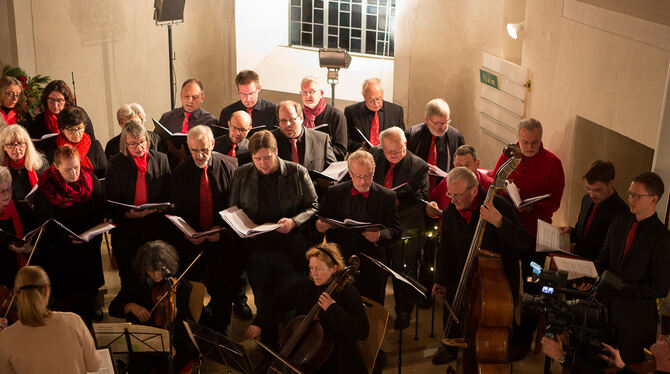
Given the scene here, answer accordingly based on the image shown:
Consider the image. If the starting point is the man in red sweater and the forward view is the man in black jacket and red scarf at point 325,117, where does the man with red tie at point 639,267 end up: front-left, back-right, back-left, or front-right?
back-left

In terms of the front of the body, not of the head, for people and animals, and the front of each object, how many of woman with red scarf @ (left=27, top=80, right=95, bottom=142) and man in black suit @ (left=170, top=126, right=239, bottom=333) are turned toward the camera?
2

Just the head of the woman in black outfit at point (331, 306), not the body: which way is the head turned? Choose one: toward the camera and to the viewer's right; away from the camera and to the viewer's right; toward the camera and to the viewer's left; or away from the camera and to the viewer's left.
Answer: toward the camera and to the viewer's left

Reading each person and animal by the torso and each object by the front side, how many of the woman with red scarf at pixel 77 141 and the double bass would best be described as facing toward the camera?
1

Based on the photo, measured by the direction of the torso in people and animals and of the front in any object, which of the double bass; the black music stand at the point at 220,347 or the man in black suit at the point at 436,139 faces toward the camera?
the man in black suit

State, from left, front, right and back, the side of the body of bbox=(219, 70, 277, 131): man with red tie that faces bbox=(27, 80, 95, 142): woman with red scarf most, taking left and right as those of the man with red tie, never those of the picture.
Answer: right

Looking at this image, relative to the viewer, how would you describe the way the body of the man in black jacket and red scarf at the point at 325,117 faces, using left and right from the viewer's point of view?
facing the viewer and to the left of the viewer

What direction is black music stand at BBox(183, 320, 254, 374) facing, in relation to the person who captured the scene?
facing away from the viewer and to the right of the viewer

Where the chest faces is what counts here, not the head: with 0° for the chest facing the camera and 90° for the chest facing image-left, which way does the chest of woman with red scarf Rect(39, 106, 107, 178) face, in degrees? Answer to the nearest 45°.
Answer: approximately 0°

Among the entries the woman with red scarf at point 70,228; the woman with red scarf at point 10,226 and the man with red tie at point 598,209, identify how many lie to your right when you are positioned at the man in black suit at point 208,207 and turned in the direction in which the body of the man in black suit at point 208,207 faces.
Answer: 2

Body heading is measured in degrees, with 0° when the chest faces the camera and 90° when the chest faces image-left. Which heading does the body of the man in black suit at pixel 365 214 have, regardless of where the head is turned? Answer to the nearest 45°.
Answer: approximately 0°

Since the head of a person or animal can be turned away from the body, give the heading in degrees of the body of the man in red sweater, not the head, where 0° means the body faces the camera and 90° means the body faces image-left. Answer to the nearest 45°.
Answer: approximately 45°
